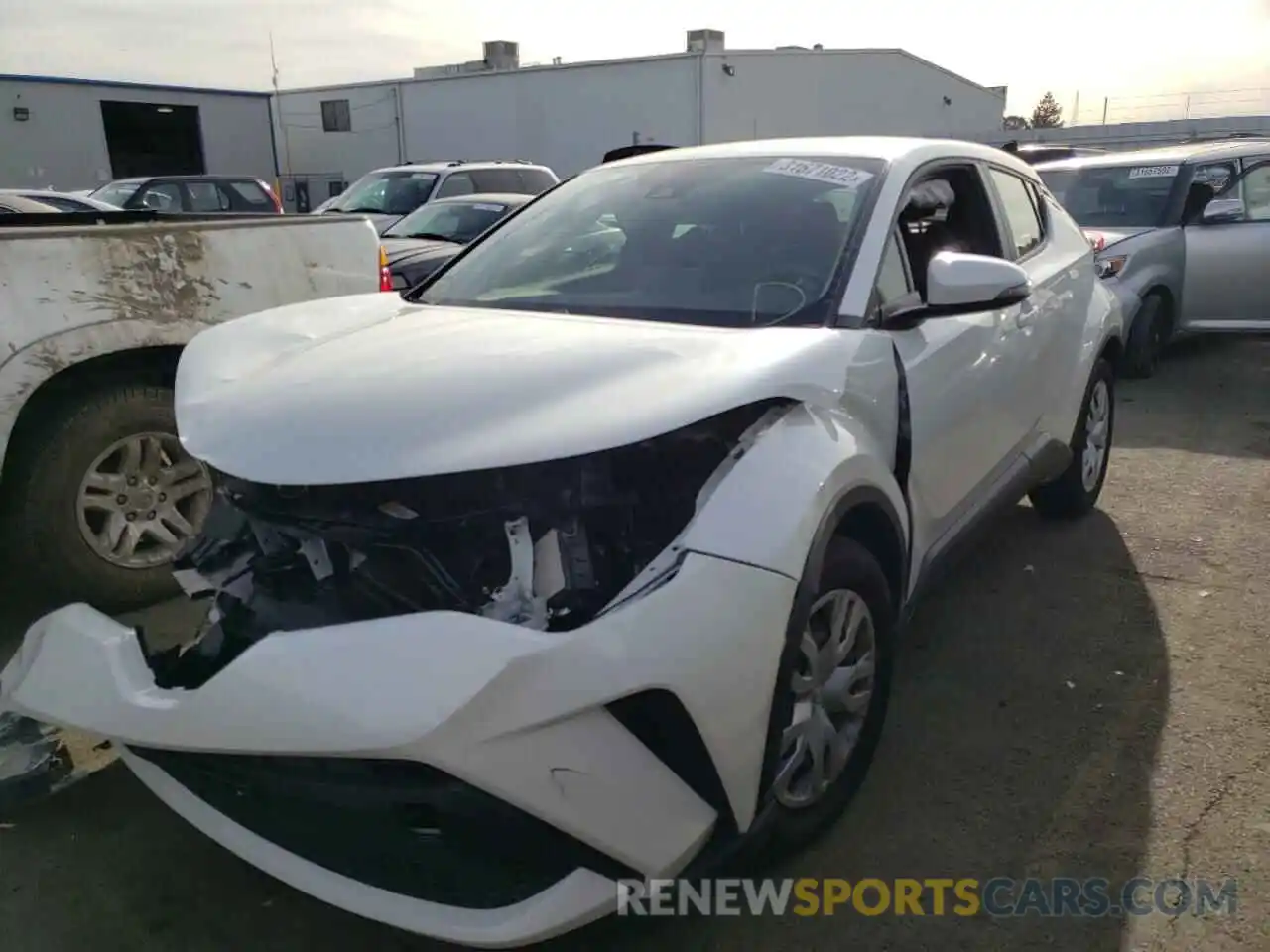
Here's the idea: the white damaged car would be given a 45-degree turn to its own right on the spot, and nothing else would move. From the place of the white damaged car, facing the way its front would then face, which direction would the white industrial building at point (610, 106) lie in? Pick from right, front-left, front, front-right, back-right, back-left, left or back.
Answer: right

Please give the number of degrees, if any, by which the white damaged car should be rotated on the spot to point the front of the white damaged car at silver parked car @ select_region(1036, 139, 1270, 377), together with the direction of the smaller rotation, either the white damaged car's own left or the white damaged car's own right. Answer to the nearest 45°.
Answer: approximately 180°

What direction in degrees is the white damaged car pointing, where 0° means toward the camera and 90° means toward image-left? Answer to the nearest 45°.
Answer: approximately 45°

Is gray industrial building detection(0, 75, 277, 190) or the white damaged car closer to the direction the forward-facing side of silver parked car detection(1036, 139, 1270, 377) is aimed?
the white damaged car

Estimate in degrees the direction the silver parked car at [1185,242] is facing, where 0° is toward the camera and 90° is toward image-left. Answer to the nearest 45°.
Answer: approximately 45°

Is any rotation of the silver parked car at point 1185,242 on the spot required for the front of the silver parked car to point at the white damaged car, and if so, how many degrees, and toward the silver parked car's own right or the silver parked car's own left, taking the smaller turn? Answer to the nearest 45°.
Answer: approximately 45° to the silver parked car's own left

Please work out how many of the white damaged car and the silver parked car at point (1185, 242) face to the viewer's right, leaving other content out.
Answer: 0

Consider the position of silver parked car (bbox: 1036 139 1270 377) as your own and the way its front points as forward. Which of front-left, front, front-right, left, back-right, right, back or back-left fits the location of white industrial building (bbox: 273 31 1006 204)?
right

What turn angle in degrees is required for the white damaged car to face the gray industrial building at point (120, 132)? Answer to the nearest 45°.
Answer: approximately 135° to its right
